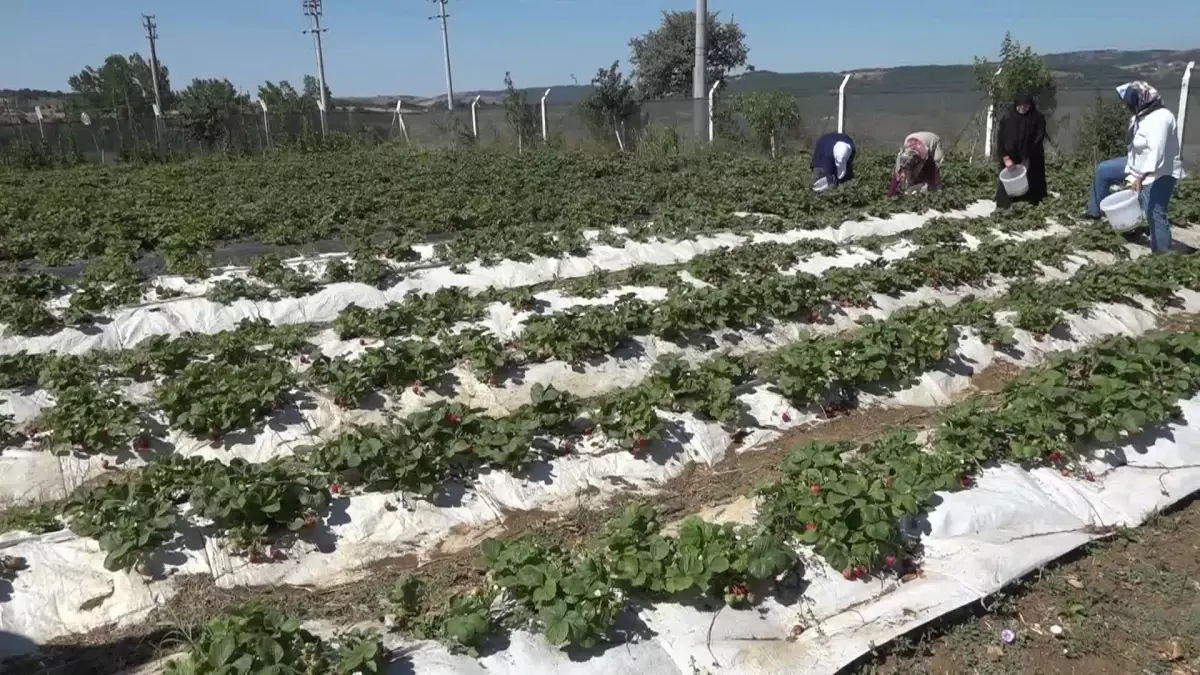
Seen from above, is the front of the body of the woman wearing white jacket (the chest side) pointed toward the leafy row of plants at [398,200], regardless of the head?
yes

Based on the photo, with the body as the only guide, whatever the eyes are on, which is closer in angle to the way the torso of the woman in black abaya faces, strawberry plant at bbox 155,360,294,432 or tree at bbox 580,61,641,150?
the strawberry plant

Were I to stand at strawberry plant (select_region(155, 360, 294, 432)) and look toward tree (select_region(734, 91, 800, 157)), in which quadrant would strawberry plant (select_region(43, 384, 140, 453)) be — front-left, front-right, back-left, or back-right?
back-left

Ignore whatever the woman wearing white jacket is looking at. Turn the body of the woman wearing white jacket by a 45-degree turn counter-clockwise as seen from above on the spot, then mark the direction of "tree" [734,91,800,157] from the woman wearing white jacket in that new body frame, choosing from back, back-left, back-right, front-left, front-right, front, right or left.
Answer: right

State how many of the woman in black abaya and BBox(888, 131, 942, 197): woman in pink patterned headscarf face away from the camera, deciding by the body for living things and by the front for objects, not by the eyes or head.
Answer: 0

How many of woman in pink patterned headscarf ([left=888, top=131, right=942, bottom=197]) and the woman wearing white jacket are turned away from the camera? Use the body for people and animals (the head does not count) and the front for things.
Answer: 0

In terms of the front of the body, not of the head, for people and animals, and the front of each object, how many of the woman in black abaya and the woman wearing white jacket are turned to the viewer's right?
0

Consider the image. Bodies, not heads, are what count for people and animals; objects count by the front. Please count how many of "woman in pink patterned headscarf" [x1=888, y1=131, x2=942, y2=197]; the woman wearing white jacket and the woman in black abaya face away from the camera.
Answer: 0

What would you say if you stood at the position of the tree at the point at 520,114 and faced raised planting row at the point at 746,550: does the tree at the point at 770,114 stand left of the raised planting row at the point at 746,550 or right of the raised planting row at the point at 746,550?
left

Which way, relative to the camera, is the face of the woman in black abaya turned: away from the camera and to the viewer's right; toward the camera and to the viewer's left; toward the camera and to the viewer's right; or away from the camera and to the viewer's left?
toward the camera and to the viewer's left

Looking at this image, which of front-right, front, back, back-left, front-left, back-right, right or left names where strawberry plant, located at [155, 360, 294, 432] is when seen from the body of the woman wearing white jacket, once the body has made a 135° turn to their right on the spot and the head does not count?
back

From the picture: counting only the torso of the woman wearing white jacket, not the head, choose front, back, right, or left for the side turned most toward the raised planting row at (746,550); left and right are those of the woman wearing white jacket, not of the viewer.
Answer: left

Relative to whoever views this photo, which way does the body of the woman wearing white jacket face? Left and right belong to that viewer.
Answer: facing to the left of the viewer

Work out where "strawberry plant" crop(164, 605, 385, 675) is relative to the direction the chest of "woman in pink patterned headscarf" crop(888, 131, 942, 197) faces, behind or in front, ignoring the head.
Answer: in front

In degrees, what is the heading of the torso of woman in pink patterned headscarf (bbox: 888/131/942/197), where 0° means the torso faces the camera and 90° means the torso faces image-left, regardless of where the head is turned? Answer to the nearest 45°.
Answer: approximately 45°

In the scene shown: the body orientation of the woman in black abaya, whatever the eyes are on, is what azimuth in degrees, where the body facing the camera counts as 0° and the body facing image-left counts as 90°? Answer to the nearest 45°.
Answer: approximately 45°

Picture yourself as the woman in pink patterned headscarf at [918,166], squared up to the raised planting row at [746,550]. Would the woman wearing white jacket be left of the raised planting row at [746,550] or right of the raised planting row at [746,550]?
left

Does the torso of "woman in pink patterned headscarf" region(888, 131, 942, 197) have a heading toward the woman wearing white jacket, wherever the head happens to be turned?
no

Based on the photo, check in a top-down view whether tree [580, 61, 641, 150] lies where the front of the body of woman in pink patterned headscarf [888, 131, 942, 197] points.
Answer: no

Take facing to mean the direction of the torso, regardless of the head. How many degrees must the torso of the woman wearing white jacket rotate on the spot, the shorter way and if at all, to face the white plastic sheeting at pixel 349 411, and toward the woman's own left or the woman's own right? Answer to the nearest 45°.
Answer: approximately 45° to the woman's own left
